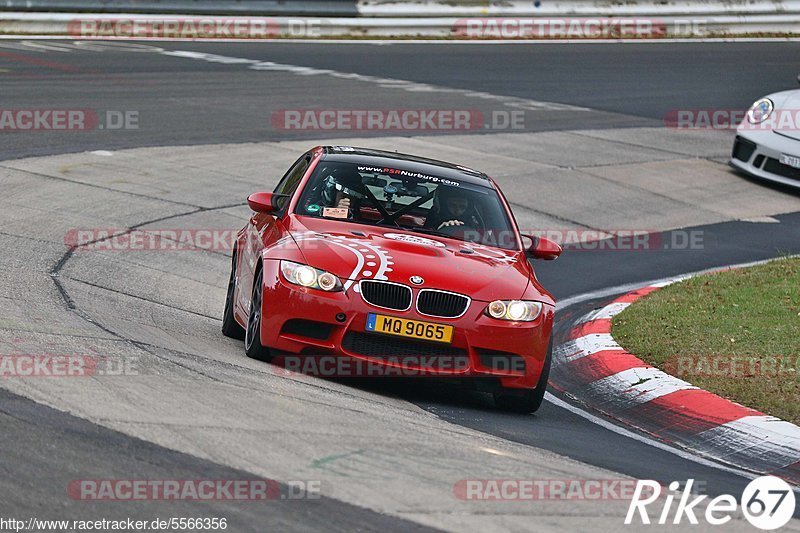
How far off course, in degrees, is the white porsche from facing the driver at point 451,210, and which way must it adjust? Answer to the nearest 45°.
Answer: approximately 45° to its left

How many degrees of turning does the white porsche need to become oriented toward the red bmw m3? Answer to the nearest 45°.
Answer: approximately 45° to its left

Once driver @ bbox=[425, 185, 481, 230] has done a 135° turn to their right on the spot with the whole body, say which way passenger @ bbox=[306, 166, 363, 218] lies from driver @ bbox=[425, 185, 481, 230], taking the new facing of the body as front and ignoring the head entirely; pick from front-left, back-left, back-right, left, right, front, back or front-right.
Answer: front-left
